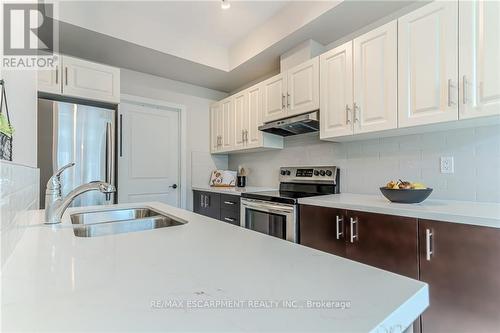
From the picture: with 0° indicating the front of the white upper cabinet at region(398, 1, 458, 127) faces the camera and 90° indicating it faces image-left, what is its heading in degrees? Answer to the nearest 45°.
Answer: approximately 45°

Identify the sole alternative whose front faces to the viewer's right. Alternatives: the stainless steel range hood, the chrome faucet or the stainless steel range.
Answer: the chrome faucet

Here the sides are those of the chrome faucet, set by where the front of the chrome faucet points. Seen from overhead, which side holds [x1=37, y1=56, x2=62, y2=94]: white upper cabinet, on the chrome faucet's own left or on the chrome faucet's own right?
on the chrome faucet's own left

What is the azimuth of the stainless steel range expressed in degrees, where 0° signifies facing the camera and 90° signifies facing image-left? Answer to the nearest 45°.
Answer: approximately 45°

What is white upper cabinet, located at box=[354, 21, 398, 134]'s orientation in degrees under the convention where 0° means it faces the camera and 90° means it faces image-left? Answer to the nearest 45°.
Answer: approximately 45°

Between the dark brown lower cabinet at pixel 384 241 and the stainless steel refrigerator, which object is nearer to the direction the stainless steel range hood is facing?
the stainless steel refrigerator

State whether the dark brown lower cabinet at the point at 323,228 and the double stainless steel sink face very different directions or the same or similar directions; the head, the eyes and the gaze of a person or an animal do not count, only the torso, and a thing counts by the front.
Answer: very different directions

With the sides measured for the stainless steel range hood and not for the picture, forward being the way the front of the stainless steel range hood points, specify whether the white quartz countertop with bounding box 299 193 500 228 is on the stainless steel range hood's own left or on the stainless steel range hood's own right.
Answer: on the stainless steel range hood's own left

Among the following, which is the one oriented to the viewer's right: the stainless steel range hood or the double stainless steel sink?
the double stainless steel sink

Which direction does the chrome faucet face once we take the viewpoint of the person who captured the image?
facing to the right of the viewer

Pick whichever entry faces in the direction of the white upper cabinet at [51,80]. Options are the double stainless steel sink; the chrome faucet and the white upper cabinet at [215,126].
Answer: the white upper cabinet at [215,126]

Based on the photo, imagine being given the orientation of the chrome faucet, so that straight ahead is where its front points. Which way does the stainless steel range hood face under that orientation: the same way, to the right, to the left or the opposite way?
the opposite way
